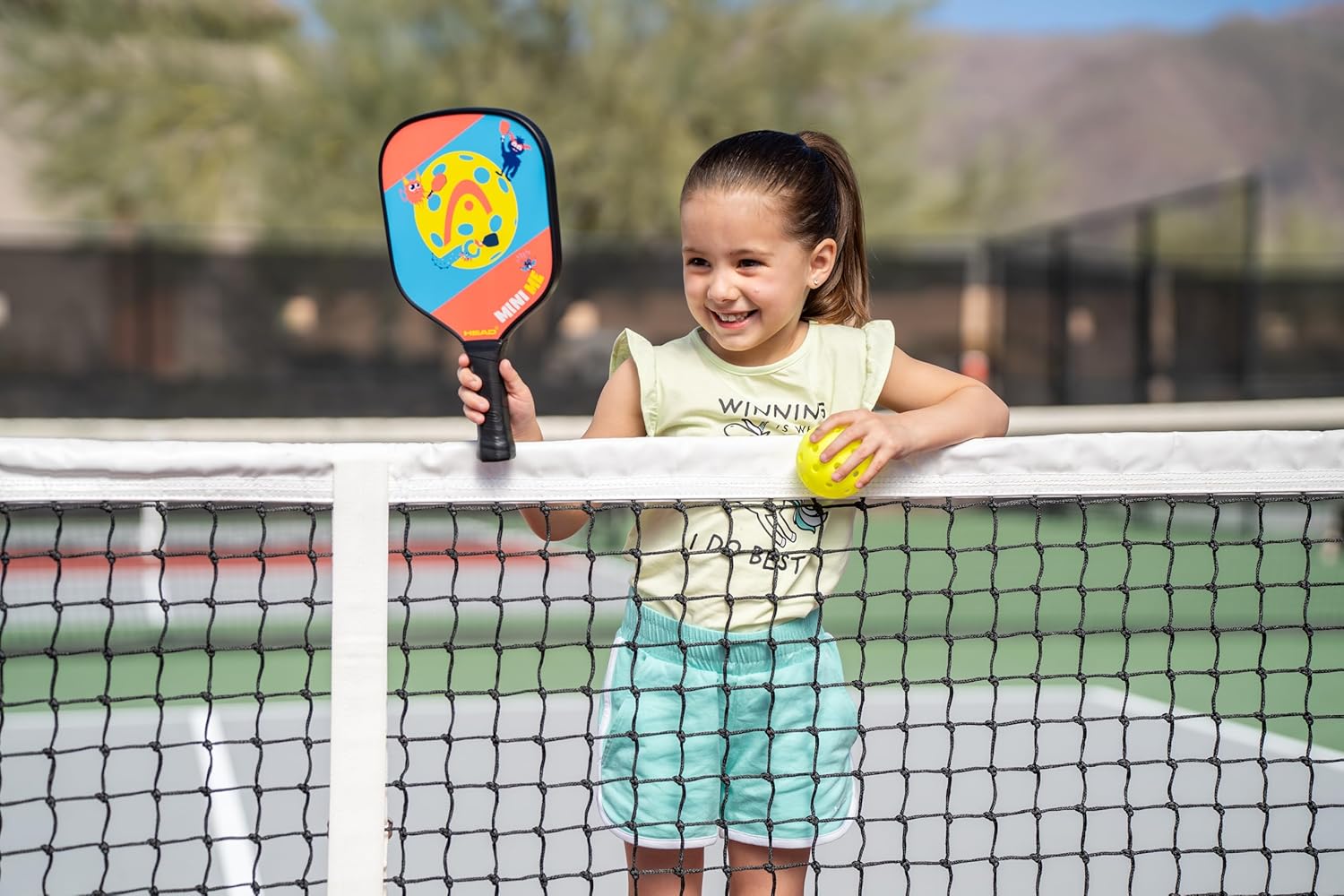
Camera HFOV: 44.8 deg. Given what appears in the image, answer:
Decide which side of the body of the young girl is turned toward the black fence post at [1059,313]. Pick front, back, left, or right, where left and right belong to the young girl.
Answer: back

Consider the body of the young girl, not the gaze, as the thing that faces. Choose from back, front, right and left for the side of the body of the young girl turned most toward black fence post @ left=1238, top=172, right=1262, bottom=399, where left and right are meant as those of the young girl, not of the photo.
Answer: back

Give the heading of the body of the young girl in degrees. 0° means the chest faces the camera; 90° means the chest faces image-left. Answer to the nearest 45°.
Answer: approximately 0°

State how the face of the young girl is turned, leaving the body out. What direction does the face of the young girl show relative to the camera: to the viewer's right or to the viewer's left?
to the viewer's left

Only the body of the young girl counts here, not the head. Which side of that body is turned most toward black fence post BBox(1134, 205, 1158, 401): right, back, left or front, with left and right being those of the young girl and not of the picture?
back
